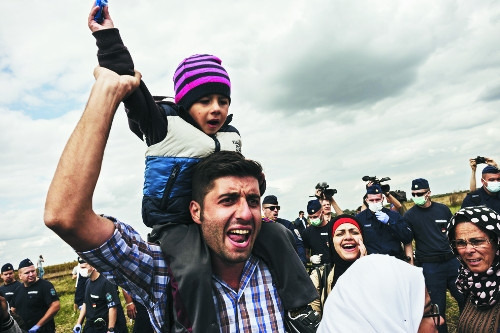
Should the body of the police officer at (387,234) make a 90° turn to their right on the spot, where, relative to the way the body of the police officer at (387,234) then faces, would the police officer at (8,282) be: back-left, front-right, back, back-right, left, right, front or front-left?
front

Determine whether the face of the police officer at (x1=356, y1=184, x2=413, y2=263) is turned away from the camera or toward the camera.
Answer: toward the camera

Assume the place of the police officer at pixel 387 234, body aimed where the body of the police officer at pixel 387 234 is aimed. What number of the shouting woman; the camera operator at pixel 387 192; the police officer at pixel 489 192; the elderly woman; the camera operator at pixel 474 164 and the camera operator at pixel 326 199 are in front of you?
2

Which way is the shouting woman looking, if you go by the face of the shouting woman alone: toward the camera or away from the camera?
toward the camera

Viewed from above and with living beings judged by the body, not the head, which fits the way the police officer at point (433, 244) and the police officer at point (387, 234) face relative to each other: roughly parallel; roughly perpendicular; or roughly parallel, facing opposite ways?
roughly parallel

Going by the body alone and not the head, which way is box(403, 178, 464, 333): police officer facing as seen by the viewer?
toward the camera

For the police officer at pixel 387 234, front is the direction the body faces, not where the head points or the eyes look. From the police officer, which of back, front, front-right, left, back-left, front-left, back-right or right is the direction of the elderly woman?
front

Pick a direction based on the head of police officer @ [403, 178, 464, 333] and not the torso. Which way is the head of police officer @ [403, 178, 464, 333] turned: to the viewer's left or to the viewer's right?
to the viewer's left

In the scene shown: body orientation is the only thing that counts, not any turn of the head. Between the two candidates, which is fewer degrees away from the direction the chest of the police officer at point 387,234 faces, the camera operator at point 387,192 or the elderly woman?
the elderly woman

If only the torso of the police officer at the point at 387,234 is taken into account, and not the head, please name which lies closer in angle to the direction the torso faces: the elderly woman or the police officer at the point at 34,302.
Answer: the elderly woman

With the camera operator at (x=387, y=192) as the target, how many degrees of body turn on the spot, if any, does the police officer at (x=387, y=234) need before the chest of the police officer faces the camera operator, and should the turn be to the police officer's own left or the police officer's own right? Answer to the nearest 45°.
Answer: approximately 180°

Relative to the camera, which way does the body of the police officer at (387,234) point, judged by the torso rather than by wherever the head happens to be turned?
toward the camera

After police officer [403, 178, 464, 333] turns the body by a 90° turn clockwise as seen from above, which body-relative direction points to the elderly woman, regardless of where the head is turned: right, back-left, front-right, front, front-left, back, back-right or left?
left

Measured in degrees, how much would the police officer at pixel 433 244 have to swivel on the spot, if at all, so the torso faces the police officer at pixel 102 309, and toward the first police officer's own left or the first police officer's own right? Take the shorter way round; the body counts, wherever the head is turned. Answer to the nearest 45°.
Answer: approximately 90° to the first police officer's own right

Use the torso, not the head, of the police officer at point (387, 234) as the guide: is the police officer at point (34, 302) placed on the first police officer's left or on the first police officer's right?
on the first police officer's right

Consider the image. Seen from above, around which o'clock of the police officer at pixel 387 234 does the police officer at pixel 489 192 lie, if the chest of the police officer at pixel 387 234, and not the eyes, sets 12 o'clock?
the police officer at pixel 489 192 is roughly at 8 o'clock from the police officer at pixel 387 234.

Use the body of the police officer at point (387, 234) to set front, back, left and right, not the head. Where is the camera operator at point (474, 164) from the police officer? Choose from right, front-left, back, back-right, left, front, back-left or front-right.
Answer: back-left
